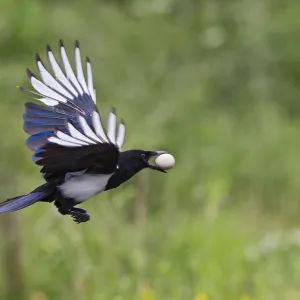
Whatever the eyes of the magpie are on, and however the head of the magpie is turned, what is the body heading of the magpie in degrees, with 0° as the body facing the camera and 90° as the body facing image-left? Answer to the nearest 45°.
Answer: approximately 270°
